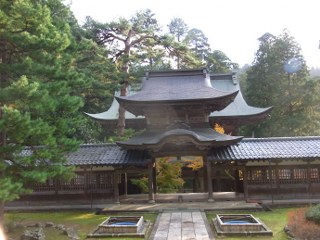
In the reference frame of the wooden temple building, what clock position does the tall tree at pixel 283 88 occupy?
The tall tree is roughly at 7 o'clock from the wooden temple building.

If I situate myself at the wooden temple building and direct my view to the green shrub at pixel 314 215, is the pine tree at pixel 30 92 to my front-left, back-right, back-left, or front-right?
front-right

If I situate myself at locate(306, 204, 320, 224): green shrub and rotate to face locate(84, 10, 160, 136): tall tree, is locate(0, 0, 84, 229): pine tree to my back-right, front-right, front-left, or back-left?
front-left

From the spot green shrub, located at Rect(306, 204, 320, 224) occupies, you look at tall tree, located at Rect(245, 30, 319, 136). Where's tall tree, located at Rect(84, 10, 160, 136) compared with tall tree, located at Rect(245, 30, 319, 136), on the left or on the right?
left

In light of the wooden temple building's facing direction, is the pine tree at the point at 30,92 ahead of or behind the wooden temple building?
ahead

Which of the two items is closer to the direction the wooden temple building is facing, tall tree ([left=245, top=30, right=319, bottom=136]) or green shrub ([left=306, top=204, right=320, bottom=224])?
the green shrub

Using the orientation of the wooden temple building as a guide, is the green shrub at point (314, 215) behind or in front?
in front

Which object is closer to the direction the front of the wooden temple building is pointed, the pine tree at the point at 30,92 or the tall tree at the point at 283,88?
the pine tree

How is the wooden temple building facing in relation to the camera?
toward the camera
